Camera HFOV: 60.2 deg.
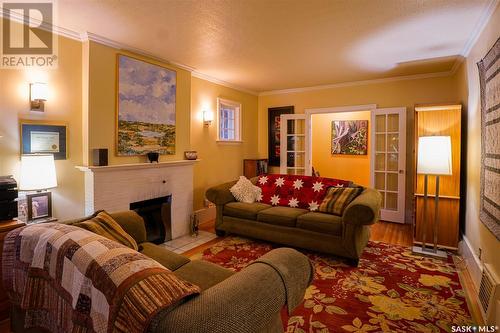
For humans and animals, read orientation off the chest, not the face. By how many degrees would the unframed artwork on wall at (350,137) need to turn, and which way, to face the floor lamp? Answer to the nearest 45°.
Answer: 0° — it already faces it

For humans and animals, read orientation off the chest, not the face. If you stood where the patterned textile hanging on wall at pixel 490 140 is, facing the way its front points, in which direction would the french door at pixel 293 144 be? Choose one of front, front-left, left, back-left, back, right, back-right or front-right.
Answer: front-right

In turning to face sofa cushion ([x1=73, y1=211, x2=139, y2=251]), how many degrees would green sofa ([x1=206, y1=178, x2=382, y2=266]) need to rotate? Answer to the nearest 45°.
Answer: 0° — it already faces it

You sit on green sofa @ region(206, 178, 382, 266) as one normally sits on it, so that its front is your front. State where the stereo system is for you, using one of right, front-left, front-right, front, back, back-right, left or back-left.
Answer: front

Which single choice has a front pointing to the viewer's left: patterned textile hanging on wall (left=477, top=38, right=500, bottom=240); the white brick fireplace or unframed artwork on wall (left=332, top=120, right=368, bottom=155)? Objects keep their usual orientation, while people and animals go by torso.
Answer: patterned textile hanging on wall (left=477, top=38, right=500, bottom=240)

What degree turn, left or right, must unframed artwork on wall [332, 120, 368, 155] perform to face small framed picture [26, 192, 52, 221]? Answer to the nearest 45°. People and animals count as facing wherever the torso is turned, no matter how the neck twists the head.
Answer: approximately 45° to its right

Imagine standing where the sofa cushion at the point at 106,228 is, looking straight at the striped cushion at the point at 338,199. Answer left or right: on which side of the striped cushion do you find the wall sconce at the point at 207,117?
left

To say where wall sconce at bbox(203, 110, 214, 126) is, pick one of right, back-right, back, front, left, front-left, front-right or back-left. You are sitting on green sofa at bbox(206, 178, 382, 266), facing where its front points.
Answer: right

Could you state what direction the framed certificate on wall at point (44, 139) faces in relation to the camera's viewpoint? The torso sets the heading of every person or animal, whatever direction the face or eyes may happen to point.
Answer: facing the viewer

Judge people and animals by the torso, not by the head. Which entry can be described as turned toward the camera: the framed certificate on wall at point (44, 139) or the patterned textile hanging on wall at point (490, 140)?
the framed certificate on wall at point (44, 139)

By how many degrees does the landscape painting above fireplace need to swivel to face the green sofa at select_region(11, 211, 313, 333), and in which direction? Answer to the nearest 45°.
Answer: approximately 45° to its right

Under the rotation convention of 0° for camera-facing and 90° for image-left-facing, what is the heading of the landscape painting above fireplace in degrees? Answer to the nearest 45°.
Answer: approximately 315°

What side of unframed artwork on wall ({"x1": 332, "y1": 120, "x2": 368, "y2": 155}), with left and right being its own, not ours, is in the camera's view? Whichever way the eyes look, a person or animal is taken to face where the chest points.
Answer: front

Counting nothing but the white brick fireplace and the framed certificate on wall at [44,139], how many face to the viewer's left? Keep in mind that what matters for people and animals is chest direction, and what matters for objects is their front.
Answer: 0

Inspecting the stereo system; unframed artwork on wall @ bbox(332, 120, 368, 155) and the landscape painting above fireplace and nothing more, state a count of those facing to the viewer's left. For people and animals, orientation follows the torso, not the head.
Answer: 0

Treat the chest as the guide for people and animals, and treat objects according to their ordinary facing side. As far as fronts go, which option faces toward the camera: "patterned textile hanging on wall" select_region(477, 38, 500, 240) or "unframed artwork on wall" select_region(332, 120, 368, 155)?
"unframed artwork on wall" select_region(332, 120, 368, 155)
